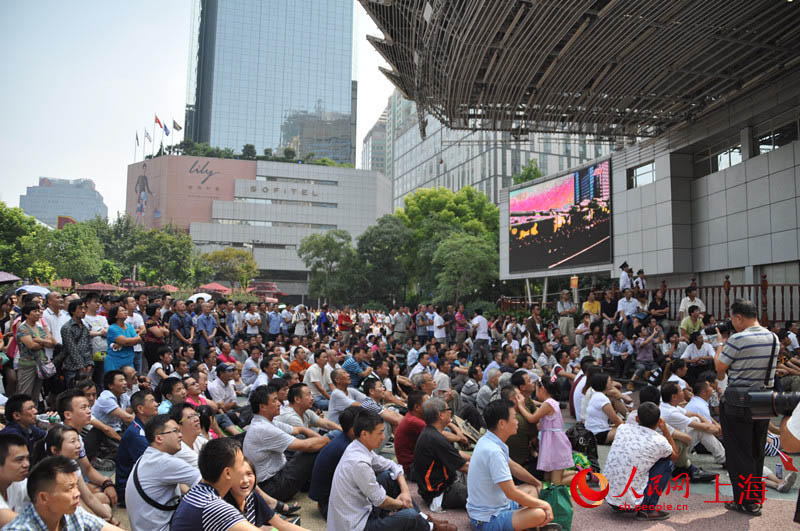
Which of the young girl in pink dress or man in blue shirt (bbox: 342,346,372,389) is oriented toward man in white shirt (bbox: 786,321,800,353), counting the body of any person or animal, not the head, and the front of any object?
the man in blue shirt

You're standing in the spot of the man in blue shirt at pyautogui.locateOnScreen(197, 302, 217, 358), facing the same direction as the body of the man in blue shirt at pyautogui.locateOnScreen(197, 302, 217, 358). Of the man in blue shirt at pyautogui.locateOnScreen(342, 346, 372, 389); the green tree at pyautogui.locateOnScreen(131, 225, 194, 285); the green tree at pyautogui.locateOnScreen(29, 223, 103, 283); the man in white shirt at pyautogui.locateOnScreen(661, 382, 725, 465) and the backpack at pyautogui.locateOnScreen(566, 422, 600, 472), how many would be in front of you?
3

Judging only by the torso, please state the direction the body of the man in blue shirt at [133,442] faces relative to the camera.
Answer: to the viewer's right

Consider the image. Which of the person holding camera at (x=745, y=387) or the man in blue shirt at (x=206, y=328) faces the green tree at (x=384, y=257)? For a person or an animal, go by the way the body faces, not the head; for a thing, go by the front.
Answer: the person holding camera

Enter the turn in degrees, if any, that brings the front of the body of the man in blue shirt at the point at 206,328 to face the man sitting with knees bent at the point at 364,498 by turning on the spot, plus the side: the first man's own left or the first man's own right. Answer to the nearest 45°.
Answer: approximately 45° to the first man's own right

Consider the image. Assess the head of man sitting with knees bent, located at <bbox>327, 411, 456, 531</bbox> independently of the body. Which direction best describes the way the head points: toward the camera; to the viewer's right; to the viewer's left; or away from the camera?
to the viewer's right

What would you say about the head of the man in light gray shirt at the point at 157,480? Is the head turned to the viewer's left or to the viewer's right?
to the viewer's right

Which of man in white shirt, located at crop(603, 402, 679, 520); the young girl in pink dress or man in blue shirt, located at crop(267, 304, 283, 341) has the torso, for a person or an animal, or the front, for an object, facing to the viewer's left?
the young girl in pink dress

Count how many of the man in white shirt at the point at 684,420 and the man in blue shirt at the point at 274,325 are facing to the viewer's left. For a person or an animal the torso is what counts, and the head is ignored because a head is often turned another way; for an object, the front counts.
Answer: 0

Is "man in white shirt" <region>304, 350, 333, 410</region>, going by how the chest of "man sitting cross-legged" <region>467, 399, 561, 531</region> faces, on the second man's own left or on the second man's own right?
on the second man's own left

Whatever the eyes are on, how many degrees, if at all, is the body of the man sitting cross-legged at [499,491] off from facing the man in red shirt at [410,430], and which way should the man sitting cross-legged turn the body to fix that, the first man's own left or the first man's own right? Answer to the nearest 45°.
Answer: approximately 135° to the first man's own left

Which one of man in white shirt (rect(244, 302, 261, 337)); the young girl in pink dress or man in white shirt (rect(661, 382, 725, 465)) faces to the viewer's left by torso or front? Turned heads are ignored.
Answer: the young girl in pink dress

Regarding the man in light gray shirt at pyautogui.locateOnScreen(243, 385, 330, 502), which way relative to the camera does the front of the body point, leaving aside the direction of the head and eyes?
to the viewer's right

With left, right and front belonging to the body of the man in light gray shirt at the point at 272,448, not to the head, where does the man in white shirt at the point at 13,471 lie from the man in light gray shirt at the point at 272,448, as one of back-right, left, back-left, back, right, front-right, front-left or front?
back-right

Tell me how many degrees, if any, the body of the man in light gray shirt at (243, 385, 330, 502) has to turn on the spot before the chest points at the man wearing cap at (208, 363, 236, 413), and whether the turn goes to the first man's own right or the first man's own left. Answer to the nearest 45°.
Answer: approximately 90° to the first man's own left

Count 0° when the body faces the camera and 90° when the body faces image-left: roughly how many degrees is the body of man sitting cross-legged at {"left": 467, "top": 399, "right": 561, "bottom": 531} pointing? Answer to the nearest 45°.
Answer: approximately 270°
